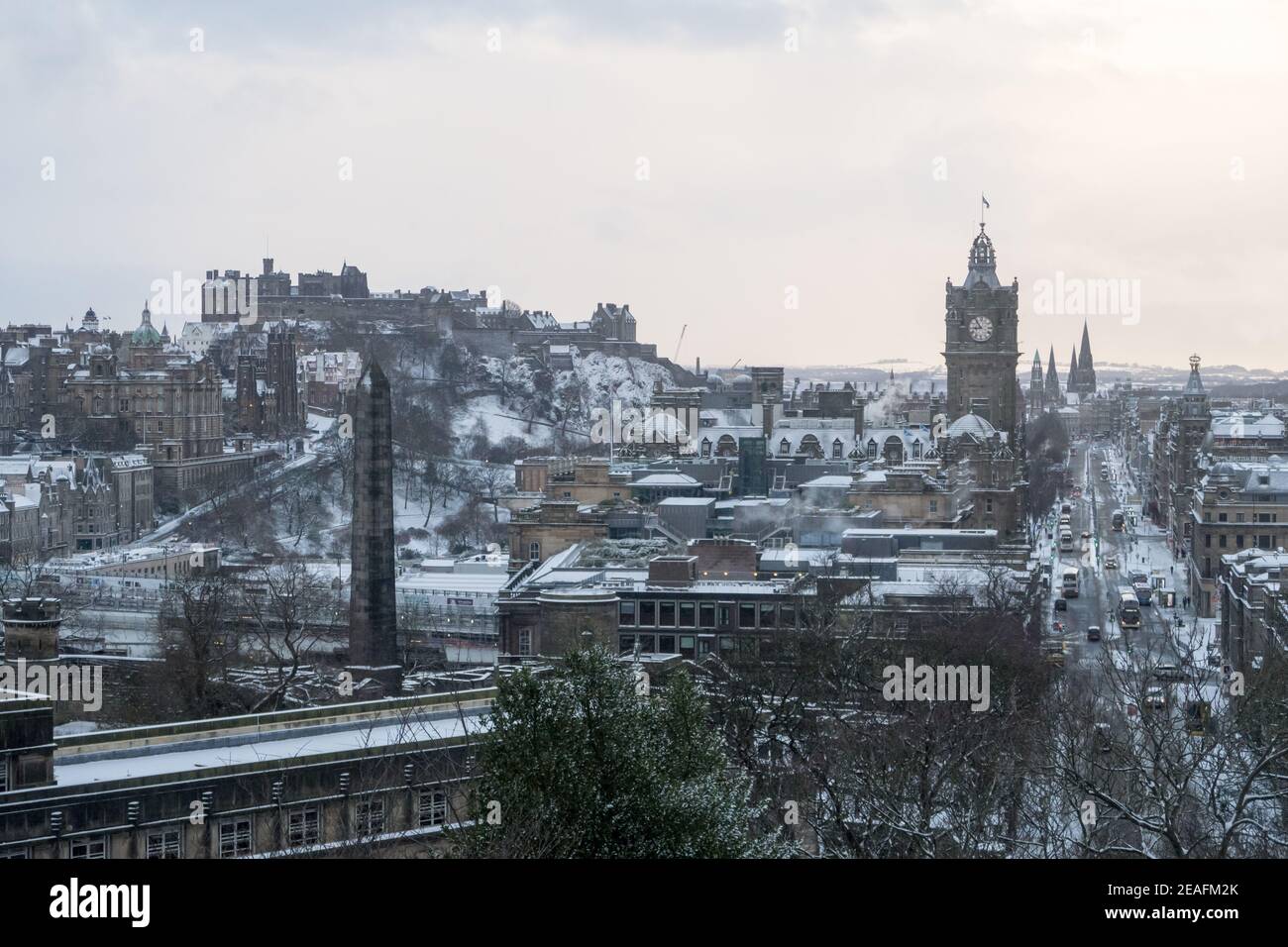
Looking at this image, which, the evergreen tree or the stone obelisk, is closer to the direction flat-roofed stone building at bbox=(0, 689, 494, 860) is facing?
the evergreen tree
